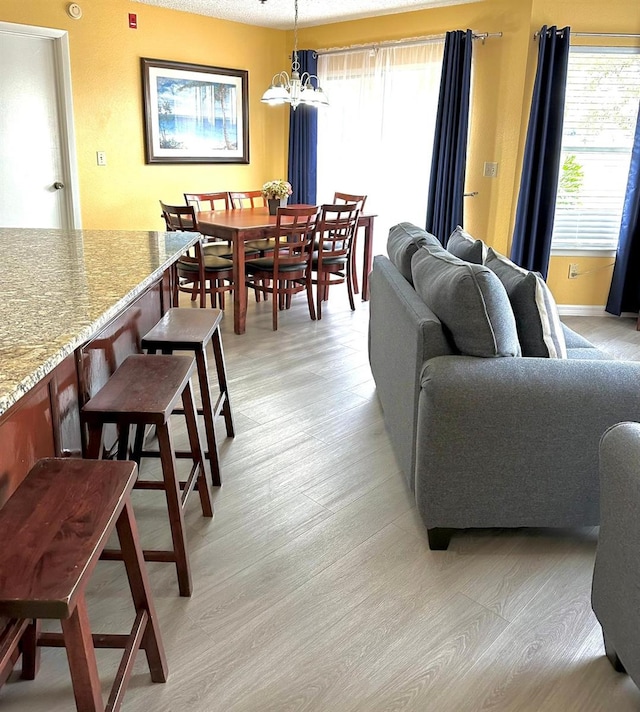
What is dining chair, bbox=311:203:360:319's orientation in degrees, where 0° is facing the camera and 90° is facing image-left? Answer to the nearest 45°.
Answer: approximately 135°

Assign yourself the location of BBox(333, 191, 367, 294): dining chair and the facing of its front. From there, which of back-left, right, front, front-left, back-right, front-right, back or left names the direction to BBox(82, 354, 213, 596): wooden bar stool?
front-left

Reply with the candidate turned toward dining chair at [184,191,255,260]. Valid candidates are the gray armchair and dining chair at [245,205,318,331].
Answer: dining chair at [245,205,318,331]

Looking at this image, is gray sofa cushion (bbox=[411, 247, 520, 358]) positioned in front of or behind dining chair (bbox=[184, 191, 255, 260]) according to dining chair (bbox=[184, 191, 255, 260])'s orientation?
in front

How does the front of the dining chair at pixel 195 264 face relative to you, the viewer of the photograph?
facing away from the viewer and to the right of the viewer

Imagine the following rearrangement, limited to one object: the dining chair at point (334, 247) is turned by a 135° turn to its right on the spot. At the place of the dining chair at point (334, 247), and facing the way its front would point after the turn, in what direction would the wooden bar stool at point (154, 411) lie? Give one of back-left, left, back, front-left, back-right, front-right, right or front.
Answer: right

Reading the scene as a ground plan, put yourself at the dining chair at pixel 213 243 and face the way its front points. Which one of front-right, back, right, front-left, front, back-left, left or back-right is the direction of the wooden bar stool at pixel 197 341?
front-right

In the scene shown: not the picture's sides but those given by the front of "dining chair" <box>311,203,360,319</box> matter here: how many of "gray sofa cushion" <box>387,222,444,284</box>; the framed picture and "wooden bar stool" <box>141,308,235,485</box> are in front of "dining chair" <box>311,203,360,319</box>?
1

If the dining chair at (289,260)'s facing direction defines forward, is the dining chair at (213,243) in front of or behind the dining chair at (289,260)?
in front

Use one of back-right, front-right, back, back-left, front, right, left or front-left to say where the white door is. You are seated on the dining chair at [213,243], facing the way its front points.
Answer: back-right
